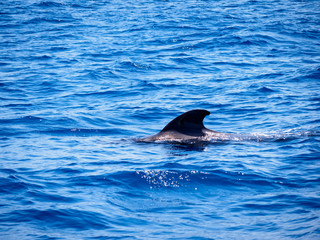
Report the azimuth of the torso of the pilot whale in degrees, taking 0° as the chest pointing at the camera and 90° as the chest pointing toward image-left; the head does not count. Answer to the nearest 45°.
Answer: approximately 90°
